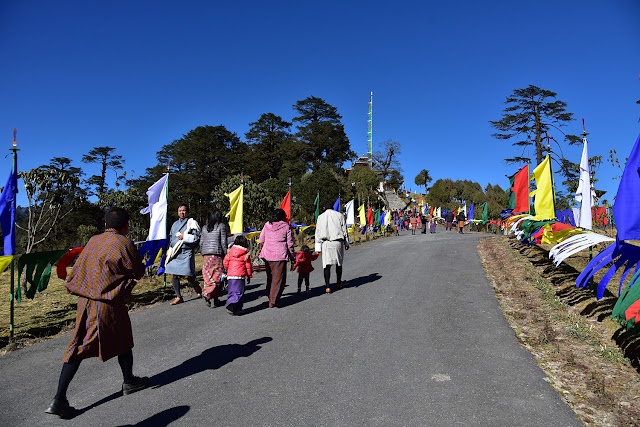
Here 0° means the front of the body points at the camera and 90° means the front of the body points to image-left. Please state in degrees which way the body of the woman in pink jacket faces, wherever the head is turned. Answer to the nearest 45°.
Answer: approximately 180°

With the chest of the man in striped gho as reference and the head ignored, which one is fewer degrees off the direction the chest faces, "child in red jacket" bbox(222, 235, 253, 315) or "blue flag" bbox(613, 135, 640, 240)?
the child in red jacket

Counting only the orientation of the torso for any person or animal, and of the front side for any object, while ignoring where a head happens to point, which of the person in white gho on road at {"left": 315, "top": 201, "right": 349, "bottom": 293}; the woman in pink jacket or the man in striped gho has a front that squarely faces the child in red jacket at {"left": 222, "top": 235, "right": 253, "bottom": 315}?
the man in striped gho

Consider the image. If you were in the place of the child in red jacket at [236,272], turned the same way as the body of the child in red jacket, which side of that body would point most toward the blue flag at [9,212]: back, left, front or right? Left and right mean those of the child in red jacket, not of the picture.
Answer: left

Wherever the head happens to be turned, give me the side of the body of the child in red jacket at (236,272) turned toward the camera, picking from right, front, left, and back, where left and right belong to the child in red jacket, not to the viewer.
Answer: back

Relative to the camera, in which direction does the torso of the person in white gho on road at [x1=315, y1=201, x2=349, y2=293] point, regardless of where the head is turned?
away from the camera

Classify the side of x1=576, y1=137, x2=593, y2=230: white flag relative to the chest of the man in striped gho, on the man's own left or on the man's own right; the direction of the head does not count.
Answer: on the man's own right

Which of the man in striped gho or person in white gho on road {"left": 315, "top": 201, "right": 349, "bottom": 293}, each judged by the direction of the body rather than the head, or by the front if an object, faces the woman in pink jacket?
the man in striped gho

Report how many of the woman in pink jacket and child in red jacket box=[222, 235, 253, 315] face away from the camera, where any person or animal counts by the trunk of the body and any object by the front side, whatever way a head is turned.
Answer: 2
